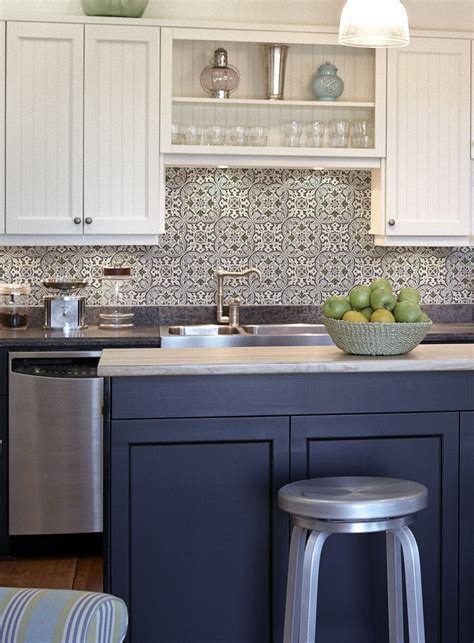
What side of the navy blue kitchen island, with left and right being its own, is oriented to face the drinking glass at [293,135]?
back

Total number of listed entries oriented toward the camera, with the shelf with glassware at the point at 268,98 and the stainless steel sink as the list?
2

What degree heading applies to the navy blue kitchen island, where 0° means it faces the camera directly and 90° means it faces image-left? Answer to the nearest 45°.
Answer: approximately 0°
